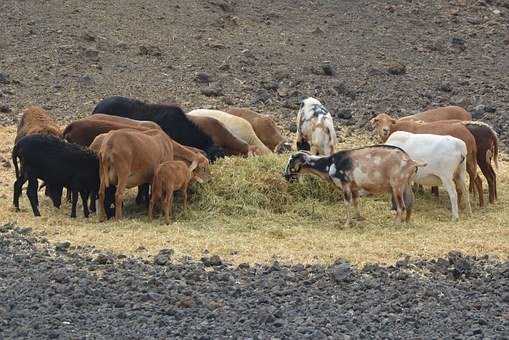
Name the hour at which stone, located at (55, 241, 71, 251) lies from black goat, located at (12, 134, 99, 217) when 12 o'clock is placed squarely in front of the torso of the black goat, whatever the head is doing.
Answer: The stone is roughly at 3 o'clock from the black goat.

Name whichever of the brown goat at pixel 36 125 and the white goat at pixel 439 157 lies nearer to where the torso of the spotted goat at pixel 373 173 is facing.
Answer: the brown goat

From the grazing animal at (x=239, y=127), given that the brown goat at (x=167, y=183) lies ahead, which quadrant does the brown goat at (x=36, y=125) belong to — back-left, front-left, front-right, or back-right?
front-right

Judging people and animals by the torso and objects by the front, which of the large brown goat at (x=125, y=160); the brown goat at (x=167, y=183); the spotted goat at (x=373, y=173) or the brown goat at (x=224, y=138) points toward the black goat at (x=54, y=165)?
the spotted goat

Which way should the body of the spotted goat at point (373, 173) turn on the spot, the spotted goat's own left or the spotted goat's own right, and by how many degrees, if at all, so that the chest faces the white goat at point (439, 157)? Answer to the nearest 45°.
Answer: approximately 135° to the spotted goat's own right

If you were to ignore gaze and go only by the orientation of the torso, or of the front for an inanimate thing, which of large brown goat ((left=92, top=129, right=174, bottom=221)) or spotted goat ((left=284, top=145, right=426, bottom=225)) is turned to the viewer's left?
the spotted goat

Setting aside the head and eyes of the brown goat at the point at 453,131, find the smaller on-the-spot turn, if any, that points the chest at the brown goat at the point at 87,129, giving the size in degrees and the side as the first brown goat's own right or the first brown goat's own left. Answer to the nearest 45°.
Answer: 0° — it already faces it

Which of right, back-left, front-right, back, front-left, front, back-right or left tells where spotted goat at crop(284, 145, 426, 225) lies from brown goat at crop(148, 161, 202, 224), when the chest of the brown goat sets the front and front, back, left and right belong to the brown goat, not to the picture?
front-right

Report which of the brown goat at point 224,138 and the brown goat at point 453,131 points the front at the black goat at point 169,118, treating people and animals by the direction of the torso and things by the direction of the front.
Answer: the brown goat at point 453,131

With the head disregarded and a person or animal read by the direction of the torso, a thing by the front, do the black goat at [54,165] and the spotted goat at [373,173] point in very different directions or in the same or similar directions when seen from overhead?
very different directions

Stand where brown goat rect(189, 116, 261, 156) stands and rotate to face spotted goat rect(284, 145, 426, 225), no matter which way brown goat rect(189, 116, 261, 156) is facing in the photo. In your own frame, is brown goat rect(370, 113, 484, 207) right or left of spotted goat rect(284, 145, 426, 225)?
left

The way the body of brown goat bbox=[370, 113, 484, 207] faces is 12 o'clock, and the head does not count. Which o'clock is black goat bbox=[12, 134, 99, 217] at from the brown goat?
The black goat is roughly at 11 o'clock from the brown goat.

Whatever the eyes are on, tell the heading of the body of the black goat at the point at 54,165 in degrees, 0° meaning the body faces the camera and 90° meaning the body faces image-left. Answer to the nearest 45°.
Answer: approximately 270°

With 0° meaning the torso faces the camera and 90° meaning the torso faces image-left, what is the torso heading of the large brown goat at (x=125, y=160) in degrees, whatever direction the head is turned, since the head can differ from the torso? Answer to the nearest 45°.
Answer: approximately 225°
